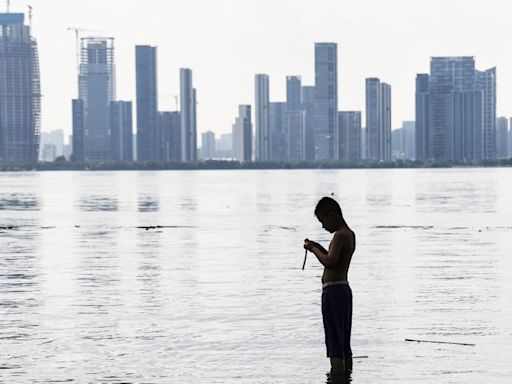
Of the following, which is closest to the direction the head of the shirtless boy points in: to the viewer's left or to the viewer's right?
to the viewer's left

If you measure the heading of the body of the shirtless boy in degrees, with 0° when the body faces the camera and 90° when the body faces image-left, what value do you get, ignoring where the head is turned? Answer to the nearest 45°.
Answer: approximately 90°
